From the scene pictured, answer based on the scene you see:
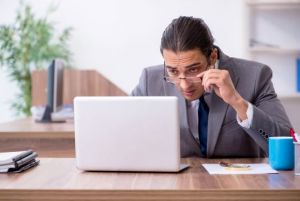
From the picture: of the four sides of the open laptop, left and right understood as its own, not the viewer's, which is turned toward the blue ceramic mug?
right

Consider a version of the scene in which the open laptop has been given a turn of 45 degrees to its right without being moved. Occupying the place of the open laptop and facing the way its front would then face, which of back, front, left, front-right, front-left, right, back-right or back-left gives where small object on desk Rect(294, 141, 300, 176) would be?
front-right

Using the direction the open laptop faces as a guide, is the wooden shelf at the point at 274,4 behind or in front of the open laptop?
in front

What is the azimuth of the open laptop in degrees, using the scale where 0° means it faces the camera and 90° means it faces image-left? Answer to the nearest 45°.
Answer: approximately 180°

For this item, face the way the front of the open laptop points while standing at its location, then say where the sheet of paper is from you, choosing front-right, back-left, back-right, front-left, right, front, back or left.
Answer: right
